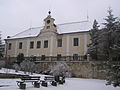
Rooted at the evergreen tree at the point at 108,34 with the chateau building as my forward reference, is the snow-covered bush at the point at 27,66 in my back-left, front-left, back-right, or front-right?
front-left

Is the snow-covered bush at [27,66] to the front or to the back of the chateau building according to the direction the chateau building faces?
to the front

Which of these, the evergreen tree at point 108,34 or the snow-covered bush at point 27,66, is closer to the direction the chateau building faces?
the snow-covered bush

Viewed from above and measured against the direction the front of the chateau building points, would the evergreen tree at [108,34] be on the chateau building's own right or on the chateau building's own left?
on the chateau building's own left
